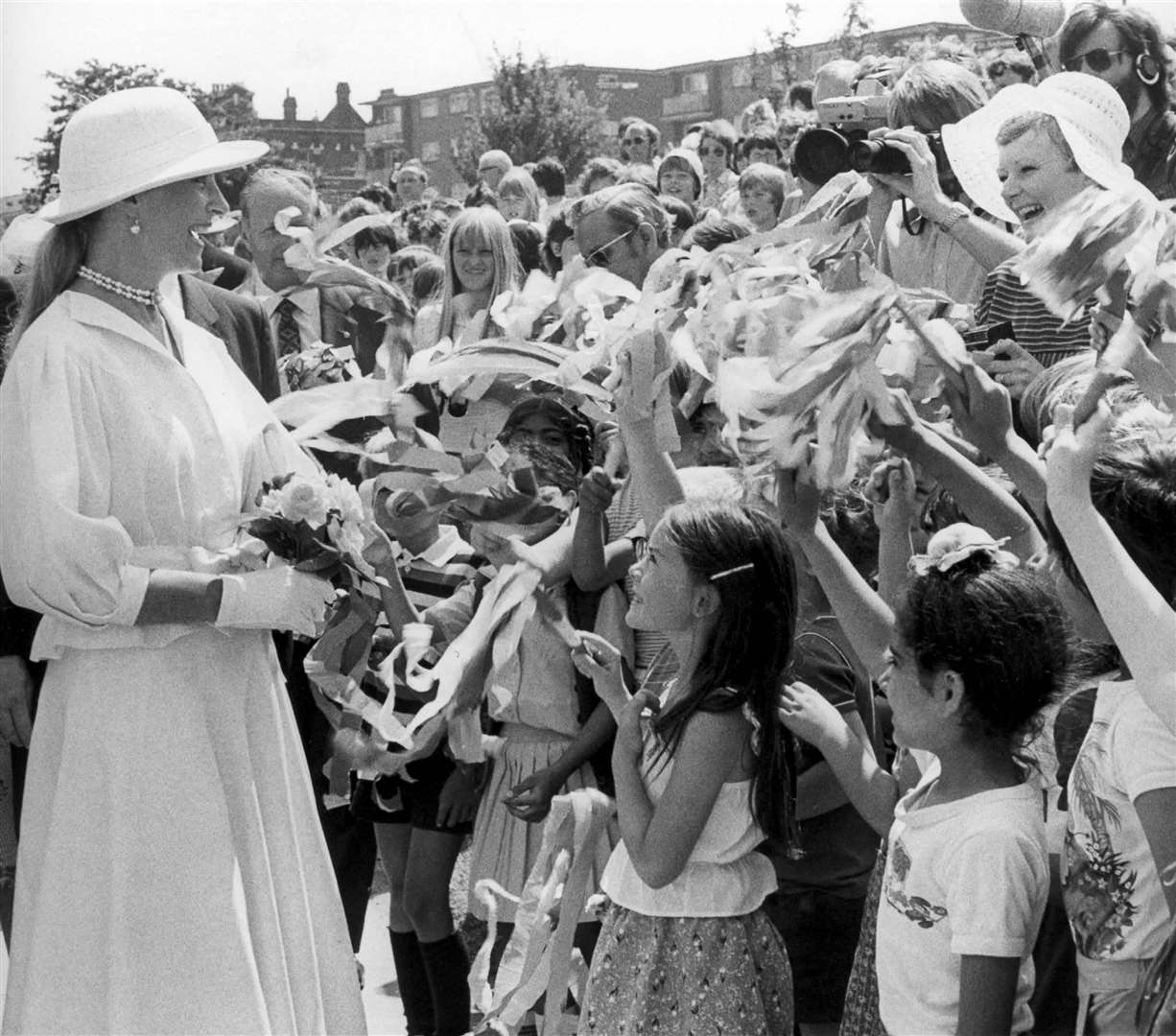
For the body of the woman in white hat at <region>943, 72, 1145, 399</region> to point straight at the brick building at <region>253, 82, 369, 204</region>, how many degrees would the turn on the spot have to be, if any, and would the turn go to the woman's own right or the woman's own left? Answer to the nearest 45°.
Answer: approximately 90° to the woman's own right

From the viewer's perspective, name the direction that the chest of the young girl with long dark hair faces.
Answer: to the viewer's left

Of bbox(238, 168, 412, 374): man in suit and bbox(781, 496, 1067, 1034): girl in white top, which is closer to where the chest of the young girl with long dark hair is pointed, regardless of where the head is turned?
the man in suit

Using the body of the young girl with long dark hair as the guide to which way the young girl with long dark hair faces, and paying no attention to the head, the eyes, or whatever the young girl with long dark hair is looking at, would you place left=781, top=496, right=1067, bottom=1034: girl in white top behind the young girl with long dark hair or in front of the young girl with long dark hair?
behind

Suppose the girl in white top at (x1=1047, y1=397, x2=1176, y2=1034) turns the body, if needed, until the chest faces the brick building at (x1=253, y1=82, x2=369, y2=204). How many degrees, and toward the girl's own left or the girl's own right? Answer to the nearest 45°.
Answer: approximately 45° to the girl's own right

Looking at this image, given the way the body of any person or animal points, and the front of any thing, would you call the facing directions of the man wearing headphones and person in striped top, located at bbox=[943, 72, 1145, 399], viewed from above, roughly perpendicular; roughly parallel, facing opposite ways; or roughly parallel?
roughly parallel

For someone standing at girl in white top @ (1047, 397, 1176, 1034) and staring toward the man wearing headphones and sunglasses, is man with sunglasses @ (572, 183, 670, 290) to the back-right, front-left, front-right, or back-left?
front-left

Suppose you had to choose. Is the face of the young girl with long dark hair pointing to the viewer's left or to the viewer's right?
to the viewer's left

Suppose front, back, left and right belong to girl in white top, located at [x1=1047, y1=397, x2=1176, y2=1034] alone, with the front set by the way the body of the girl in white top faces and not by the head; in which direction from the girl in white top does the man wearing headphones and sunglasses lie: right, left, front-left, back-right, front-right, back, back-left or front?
right

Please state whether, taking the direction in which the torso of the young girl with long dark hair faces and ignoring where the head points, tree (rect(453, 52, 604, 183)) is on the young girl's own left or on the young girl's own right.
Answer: on the young girl's own right

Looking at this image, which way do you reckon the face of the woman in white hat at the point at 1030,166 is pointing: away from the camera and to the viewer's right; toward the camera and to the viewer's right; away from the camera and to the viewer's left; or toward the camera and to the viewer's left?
toward the camera and to the viewer's left

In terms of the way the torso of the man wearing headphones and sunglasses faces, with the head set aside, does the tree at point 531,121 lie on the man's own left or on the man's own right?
on the man's own right

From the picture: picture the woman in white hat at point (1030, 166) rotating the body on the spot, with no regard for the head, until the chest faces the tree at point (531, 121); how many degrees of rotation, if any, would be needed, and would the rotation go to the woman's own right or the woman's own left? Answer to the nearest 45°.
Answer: approximately 135° to the woman's own right

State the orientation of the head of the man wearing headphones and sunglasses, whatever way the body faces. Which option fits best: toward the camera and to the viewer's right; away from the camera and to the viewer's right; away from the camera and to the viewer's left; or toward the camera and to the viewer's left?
toward the camera and to the viewer's left

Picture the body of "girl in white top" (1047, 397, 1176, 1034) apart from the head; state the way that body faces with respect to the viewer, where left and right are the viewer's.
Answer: facing to the left of the viewer
